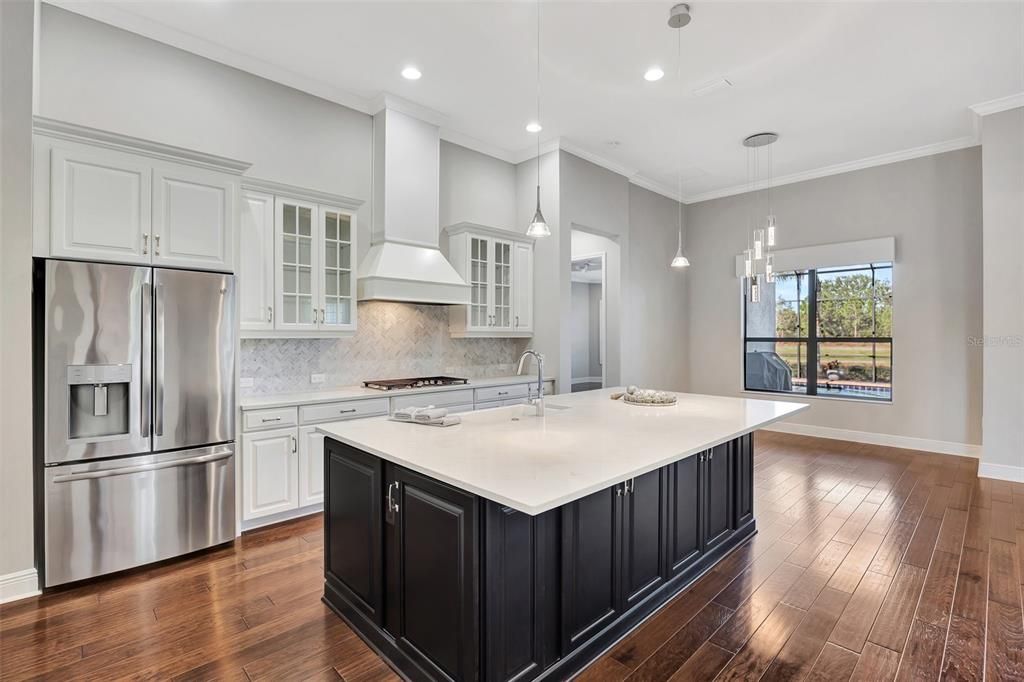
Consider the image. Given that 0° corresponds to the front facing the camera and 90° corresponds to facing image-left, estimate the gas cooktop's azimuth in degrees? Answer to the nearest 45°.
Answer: approximately 315°

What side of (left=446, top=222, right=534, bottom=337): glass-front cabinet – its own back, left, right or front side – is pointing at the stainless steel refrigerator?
right

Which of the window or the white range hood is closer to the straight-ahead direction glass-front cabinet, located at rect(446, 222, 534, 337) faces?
the window

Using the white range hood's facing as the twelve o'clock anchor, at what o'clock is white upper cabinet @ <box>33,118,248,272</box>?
The white upper cabinet is roughly at 3 o'clock from the white range hood.

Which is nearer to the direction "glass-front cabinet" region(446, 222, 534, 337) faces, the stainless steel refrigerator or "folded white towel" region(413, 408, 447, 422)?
the folded white towel

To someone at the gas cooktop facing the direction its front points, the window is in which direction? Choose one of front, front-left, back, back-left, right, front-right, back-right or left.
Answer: front-left

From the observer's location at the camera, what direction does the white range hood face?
facing the viewer and to the right of the viewer

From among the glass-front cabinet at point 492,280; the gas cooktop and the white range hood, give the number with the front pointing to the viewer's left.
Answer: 0

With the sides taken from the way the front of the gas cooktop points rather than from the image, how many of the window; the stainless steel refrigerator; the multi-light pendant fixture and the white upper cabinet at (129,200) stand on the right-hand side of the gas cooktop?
2

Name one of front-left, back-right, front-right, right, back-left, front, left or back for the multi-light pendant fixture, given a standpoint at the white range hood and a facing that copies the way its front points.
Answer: front-left

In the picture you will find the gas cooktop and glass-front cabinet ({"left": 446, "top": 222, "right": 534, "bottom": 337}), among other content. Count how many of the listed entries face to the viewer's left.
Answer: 0

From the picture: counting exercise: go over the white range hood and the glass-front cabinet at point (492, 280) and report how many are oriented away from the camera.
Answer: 0

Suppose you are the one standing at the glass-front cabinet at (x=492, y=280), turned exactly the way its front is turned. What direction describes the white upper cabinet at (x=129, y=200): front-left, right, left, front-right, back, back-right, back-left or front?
right
